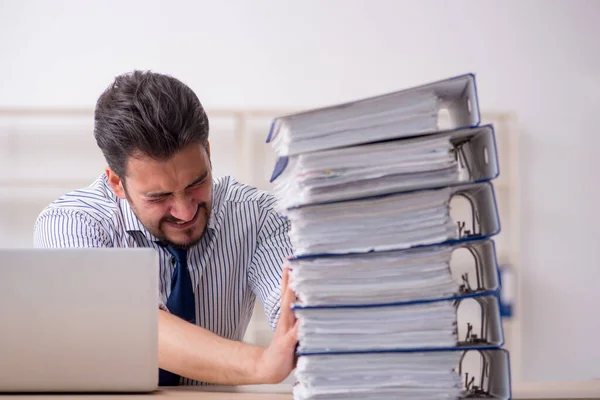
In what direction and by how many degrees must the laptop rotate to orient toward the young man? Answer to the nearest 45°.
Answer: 0° — it already faces them

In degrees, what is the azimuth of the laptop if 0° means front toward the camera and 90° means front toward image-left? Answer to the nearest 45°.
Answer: approximately 180°
